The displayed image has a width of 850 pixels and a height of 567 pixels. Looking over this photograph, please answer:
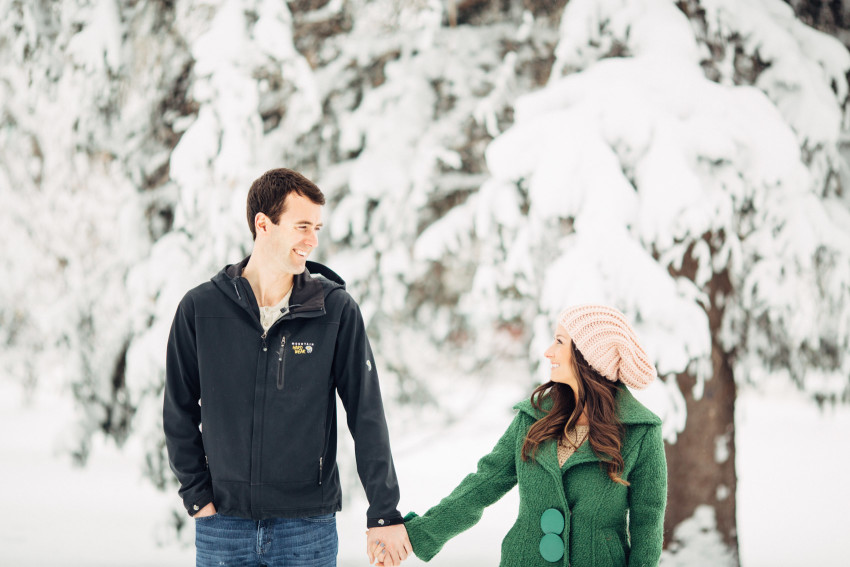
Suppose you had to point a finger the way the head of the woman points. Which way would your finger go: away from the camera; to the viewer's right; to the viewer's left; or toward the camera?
to the viewer's left

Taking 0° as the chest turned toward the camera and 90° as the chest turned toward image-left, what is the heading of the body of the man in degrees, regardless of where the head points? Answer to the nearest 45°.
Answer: approximately 0°

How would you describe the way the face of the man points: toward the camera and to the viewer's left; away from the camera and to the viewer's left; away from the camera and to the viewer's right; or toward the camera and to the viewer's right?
toward the camera and to the viewer's right

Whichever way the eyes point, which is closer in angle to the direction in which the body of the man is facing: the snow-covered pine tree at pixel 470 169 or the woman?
the woman

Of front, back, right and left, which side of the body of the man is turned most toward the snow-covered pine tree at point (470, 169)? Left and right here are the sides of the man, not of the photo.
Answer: back

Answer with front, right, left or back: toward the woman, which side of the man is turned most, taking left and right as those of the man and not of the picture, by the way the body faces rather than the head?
left
